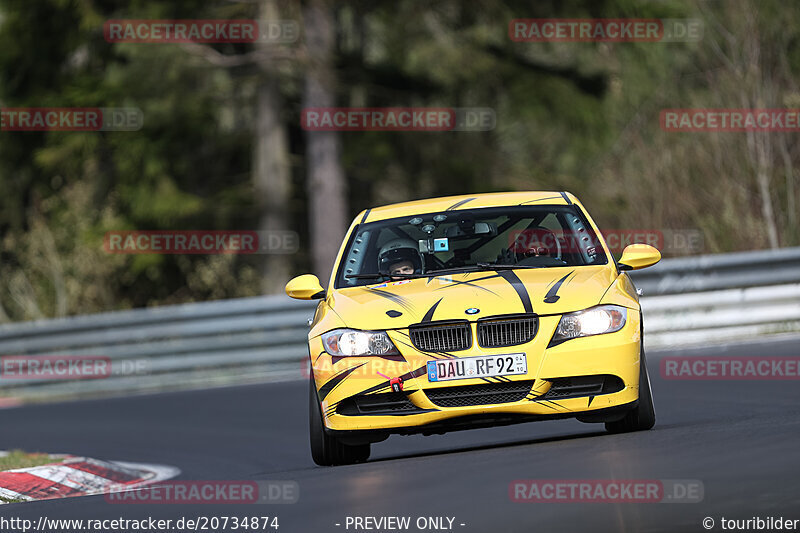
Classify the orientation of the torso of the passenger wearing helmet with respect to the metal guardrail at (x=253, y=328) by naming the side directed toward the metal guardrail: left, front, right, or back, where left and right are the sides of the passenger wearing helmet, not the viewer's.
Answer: back

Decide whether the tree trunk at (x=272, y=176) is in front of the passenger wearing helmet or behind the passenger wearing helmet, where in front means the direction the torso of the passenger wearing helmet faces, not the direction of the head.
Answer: behind

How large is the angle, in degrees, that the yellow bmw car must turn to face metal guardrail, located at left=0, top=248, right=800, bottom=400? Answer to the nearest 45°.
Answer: approximately 180°

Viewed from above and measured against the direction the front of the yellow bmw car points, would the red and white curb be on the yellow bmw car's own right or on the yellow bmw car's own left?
on the yellow bmw car's own right

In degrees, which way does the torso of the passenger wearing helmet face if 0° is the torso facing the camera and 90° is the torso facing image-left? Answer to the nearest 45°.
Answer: approximately 0°

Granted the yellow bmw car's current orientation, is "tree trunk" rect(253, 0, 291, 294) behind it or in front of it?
behind

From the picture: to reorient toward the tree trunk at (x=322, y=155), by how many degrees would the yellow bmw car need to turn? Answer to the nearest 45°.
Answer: approximately 180°

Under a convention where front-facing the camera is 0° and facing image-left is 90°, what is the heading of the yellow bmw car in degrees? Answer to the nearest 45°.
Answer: approximately 0°

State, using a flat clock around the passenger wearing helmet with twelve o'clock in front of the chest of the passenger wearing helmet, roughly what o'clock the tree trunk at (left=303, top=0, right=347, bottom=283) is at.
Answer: The tree trunk is roughly at 6 o'clock from the passenger wearing helmet.
